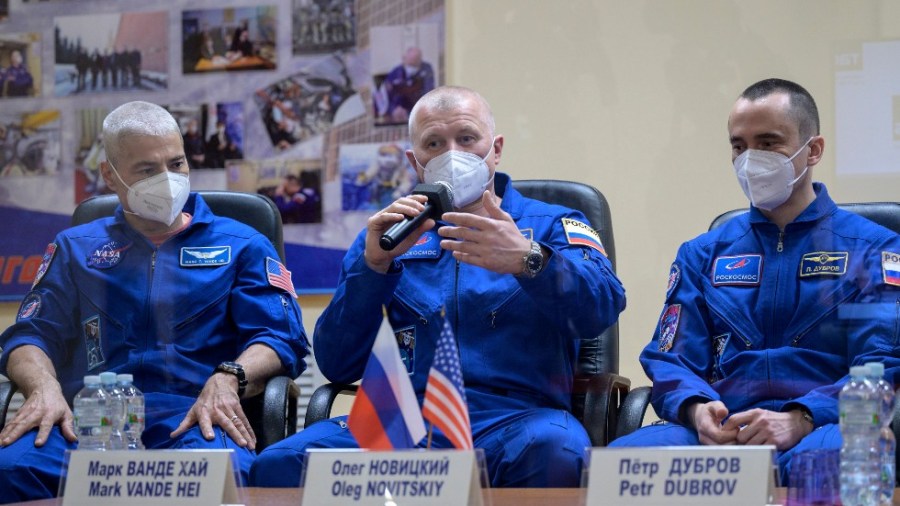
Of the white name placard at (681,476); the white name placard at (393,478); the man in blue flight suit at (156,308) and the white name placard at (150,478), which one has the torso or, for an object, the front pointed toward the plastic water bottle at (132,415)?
the man in blue flight suit

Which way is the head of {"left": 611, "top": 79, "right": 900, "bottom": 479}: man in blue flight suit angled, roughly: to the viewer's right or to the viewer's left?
to the viewer's left

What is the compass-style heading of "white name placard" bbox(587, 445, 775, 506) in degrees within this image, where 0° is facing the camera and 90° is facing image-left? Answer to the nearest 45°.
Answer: approximately 0°

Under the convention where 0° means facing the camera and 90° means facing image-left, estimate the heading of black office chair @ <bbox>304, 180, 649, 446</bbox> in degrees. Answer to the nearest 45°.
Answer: approximately 45°

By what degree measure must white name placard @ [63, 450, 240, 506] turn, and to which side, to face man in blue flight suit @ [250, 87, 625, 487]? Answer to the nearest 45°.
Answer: approximately 135° to its left

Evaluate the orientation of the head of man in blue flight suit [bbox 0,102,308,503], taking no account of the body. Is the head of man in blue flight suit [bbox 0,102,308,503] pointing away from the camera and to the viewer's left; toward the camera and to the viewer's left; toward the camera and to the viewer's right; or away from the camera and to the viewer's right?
toward the camera and to the viewer's right

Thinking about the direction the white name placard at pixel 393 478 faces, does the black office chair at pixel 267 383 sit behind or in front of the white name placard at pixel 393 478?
behind

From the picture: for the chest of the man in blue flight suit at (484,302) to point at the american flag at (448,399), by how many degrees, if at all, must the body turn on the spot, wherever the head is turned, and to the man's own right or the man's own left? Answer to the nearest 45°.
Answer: approximately 45° to the man's own left

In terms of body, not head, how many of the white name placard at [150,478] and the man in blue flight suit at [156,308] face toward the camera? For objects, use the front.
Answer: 2

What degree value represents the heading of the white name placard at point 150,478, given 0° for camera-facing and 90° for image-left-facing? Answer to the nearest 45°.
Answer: approximately 0°

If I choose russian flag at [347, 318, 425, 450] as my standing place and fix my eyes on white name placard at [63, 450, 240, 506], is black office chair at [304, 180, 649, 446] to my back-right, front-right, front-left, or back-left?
back-right

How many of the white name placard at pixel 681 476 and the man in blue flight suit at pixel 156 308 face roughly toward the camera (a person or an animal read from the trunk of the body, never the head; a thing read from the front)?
2
